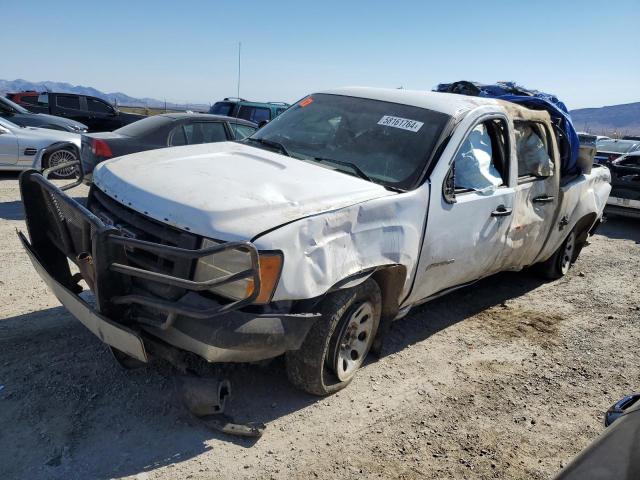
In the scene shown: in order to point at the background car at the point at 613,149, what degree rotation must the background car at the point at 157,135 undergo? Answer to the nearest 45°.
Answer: approximately 45° to its right

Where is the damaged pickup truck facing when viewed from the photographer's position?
facing the viewer and to the left of the viewer

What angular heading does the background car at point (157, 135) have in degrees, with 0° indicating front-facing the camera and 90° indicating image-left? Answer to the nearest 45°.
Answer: approximately 225°

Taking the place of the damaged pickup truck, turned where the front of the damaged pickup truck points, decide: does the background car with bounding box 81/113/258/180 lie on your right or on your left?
on your right

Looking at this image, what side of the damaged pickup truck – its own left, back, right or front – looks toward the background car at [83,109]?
right

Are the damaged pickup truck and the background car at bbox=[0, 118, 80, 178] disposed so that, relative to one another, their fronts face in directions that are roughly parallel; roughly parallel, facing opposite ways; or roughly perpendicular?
roughly parallel, facing opposite ways

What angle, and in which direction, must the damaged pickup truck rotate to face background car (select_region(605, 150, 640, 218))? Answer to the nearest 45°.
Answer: approximately 180°

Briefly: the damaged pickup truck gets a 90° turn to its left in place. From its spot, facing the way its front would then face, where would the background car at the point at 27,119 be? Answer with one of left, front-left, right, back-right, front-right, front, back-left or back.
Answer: back

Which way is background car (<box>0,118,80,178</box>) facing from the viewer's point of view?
to the viewer's right

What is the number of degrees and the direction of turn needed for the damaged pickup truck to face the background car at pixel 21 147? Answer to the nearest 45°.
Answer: approximately 90° to its right

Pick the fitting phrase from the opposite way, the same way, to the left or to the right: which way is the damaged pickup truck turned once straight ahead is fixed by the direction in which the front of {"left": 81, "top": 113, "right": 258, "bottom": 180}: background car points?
the opposite way
